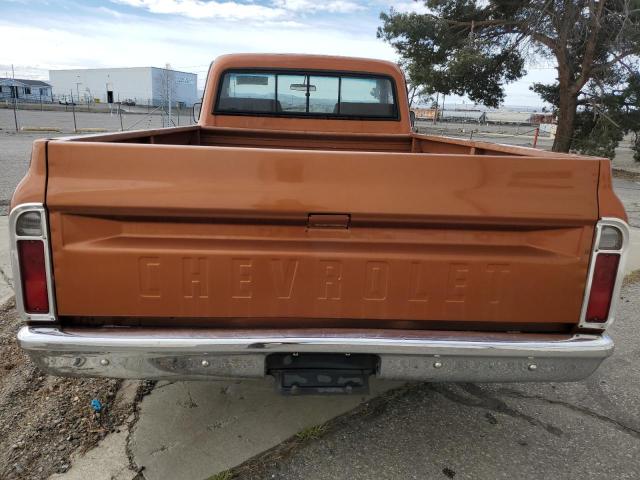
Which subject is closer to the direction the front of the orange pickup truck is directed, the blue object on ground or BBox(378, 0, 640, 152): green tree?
the green tree

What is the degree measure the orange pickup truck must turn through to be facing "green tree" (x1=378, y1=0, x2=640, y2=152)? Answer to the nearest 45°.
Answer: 0° — it already faces it

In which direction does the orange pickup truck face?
away from the camera

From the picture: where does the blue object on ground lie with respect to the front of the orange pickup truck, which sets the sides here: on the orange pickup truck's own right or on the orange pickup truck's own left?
on the orange pickup truck's own left
